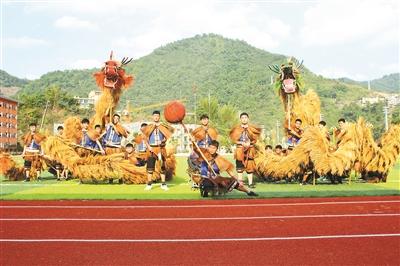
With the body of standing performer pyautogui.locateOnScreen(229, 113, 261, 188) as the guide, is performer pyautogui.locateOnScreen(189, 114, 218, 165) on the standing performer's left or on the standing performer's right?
on the standing performer's right

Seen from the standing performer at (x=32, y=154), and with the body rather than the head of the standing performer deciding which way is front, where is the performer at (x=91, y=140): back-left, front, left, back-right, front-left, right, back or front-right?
front-left

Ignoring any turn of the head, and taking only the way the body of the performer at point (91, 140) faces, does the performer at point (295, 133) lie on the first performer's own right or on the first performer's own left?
on the first performer's own left

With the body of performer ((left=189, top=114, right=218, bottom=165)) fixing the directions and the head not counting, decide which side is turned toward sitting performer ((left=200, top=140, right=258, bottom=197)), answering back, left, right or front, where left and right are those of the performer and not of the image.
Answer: front

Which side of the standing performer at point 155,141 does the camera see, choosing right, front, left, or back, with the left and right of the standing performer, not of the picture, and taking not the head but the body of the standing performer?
front

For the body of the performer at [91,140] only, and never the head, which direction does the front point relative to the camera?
toward the camera

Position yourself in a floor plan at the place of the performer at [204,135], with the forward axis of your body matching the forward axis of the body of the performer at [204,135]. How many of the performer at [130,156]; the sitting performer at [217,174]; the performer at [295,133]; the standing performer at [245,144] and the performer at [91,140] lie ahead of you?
1

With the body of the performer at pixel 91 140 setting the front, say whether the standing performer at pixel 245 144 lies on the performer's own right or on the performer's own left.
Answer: on the performer's own left

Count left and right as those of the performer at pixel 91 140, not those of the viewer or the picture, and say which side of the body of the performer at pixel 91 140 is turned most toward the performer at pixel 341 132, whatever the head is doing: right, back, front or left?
left

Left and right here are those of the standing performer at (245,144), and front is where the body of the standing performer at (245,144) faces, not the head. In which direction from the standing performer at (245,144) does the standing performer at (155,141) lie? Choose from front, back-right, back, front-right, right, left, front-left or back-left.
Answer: right

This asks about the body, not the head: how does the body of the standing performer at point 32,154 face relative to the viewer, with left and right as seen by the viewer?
facing the viewer

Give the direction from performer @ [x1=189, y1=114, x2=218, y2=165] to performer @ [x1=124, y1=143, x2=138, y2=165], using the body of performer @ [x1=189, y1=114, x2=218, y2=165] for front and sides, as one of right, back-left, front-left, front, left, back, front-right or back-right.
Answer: back-right

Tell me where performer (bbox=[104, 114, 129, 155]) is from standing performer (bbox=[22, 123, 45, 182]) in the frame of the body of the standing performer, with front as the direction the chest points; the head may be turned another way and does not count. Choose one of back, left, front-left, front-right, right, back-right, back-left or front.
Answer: front-left

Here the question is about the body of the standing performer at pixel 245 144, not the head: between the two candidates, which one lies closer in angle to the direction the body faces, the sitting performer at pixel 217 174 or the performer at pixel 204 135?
the sitting performer

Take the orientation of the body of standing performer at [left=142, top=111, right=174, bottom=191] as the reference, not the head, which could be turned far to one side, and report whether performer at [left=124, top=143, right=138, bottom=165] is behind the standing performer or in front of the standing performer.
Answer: behind

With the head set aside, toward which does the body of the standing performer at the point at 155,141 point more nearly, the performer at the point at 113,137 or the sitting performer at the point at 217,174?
the sitting performer

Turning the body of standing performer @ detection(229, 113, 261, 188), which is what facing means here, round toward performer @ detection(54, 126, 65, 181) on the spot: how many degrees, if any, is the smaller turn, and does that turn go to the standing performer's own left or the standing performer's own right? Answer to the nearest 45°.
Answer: approximately 90° to the standing performer's own right

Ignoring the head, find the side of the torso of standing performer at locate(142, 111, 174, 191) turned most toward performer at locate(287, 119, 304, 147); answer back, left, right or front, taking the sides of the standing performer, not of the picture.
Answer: left
